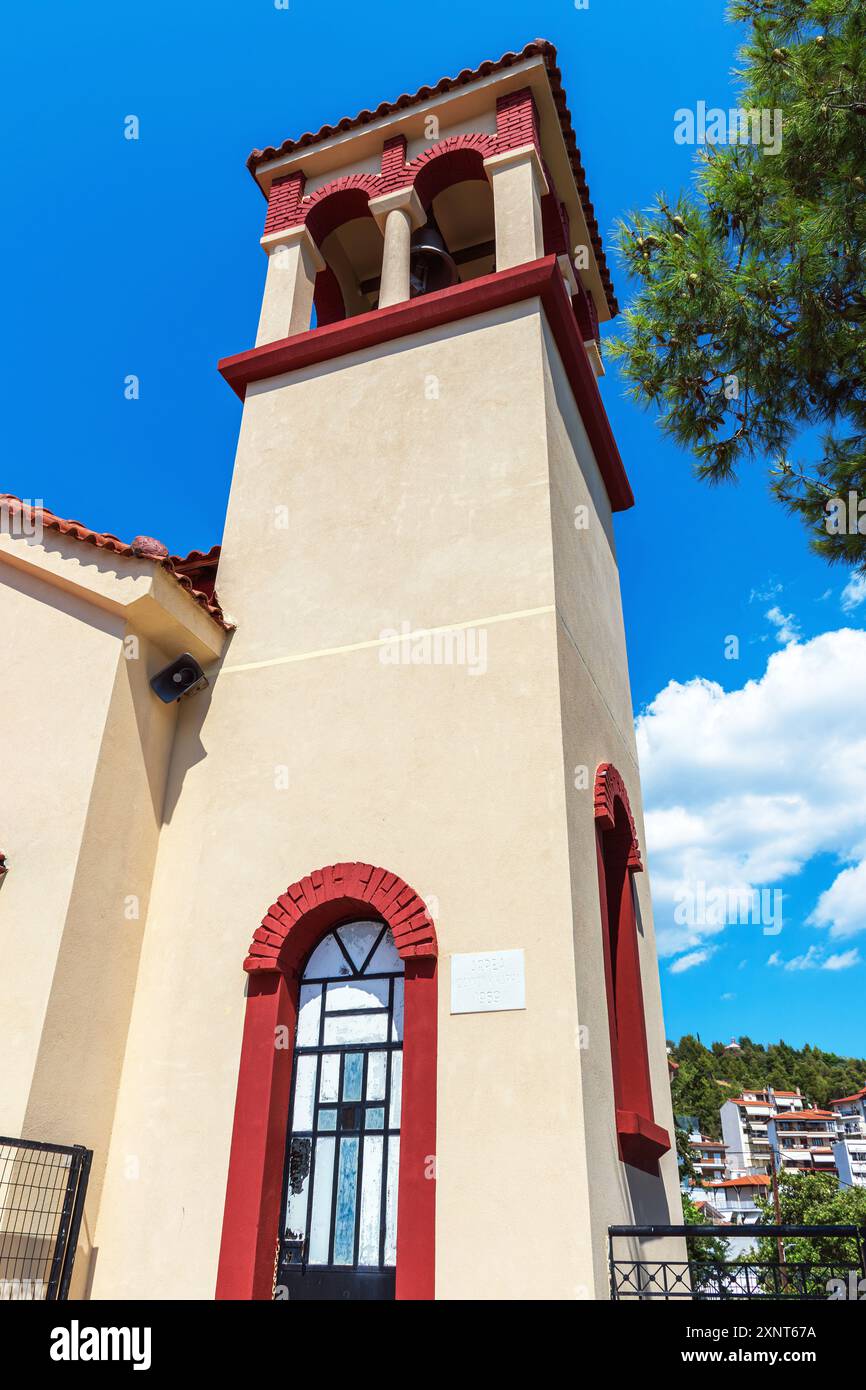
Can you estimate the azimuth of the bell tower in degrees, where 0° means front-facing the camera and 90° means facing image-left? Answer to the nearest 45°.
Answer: approximately 0°

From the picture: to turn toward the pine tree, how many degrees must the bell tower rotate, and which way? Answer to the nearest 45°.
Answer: approximately 45° to its left
